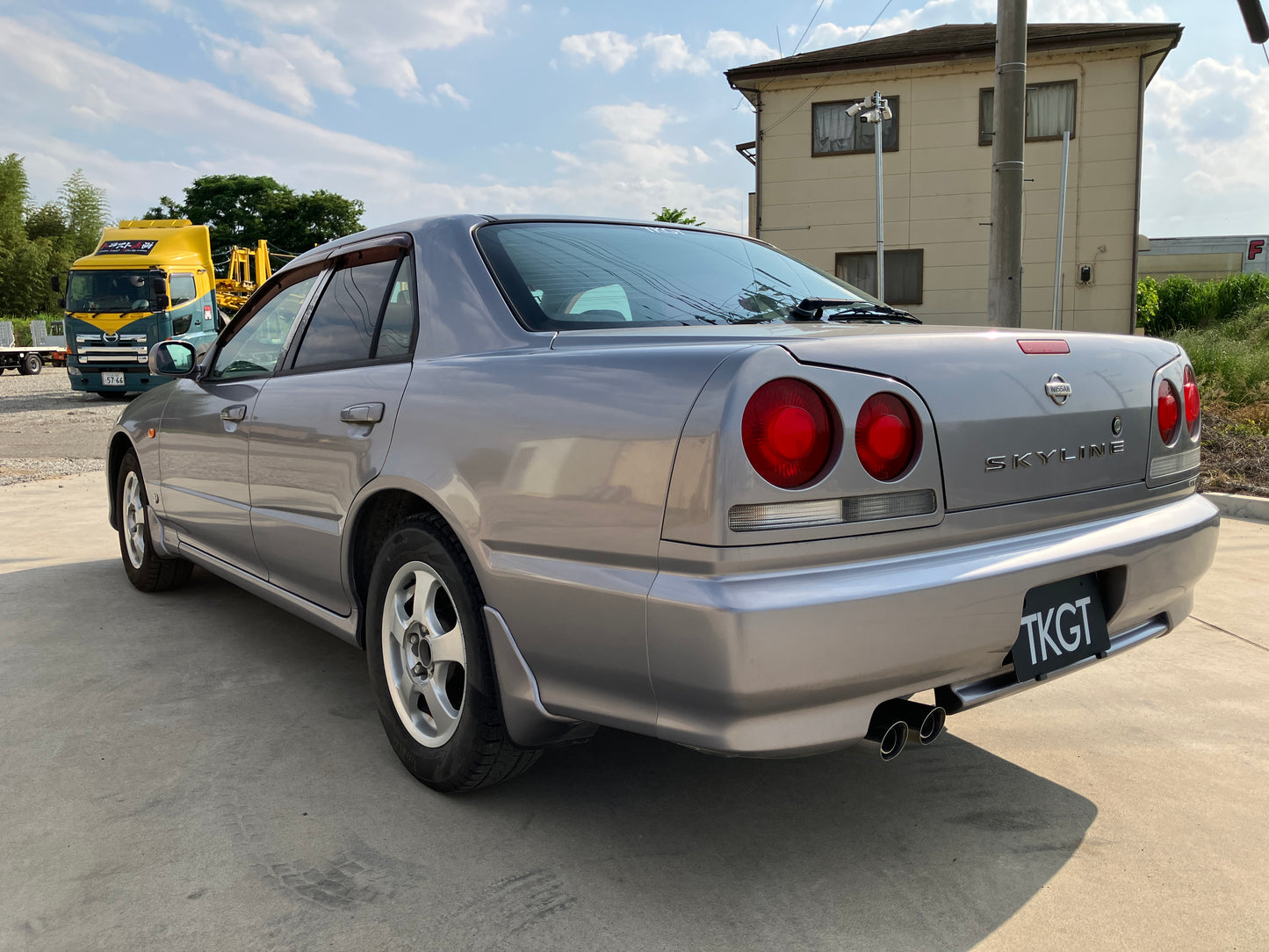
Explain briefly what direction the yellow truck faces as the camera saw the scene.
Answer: facing the viewer and to the left of the viewer

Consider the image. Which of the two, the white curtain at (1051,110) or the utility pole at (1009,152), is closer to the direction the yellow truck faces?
the utility pole

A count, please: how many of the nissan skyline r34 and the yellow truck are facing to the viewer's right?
0

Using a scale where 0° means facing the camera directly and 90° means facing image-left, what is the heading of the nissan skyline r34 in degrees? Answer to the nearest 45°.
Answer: approximately 135°

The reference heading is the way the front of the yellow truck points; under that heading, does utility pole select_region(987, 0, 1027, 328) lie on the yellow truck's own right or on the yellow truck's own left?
on the yellow truck's own left

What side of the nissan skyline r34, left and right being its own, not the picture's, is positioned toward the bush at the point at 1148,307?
right

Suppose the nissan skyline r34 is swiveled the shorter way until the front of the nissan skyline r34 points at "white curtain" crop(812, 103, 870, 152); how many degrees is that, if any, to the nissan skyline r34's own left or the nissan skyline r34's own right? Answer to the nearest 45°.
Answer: approximately 45° to the nissan skyline r34's own right

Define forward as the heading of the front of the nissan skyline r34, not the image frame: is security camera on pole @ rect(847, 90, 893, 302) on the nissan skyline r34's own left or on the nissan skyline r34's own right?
on the nissan skyline r34's own right

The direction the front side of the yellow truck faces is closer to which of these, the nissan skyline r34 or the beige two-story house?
the nissan skyline r34

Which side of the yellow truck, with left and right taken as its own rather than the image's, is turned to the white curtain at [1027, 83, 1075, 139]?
left

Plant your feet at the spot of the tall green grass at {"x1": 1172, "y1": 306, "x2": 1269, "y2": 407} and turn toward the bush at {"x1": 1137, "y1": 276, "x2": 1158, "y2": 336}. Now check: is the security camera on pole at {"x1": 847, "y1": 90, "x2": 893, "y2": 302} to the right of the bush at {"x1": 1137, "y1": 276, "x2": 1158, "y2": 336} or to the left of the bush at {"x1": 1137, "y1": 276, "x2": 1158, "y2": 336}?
left

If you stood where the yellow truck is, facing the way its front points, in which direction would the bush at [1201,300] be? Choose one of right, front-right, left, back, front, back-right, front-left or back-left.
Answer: back-left

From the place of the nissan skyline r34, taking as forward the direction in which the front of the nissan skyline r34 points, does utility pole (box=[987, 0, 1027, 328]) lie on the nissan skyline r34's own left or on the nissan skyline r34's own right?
on the nissan skyline r34's own right

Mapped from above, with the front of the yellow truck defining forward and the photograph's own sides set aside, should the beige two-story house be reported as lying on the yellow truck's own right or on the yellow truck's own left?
on the yellow truck's own left
